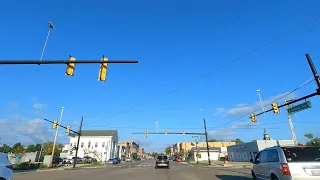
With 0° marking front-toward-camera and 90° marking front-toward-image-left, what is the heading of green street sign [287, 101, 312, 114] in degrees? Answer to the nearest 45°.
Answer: approximately 45°

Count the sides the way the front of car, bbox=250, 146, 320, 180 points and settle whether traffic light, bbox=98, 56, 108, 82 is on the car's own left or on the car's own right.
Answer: on the car's own left

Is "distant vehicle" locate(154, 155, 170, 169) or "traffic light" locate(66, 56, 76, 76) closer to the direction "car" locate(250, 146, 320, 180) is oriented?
the distant vehicle

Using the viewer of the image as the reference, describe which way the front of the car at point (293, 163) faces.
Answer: facing away from the viewer and to the left of the viewer

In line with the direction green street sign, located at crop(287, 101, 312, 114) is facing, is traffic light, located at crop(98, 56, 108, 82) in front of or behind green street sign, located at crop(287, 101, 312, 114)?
in front

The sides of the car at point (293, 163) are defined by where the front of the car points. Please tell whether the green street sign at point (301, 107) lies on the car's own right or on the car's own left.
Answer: on the car's own right

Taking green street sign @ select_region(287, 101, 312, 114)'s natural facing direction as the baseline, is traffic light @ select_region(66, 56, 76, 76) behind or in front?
in front
